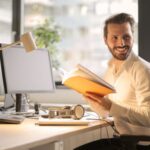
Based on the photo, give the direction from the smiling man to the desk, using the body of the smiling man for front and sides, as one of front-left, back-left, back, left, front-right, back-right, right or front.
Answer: front

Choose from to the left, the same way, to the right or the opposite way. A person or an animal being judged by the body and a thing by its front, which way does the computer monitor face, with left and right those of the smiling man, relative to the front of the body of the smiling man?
to the left

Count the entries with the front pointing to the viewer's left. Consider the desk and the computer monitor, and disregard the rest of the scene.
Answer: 0

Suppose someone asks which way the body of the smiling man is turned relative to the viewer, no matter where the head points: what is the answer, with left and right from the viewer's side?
facing the viewer and to the left of the viewer

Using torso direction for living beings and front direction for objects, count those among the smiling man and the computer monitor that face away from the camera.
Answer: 0

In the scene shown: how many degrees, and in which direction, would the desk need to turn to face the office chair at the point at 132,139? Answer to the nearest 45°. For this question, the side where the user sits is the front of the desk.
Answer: approximately 45° to its left

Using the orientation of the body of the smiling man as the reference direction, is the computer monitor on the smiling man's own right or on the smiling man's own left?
on the smiling man's own right

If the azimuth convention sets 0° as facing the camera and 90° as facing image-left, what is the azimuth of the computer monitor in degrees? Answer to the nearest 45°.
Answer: approximately 315°

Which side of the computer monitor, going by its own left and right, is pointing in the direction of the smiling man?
front
